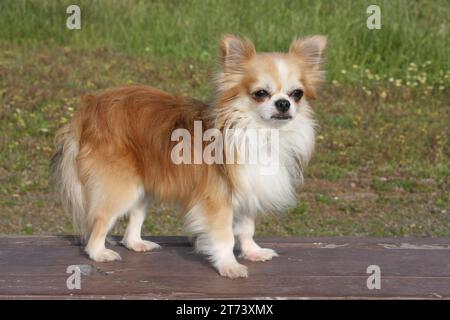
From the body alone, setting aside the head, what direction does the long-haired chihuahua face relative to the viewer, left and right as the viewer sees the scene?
facing the viewer and to the right of the viewer
